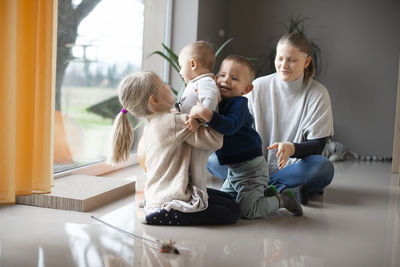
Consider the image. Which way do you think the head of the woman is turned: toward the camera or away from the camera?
toward the camera

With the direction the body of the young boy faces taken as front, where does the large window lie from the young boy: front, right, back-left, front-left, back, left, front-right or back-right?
front-right

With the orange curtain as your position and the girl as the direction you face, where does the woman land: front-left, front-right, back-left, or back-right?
front-left

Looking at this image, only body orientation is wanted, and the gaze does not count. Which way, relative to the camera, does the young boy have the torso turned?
to the viewer's left

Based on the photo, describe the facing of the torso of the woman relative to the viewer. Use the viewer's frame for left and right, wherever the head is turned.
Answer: facing the viewer and to the left of the viewer

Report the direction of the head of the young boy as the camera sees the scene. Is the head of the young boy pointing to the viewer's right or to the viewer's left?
to the viewer's left

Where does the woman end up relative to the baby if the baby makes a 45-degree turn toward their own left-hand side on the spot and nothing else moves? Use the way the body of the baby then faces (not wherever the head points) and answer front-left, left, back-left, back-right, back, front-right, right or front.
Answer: back
